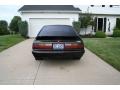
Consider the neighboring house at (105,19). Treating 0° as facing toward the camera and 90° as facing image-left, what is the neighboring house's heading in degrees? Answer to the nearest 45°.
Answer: approximately 0°

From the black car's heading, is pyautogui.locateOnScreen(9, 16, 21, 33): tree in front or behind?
in front

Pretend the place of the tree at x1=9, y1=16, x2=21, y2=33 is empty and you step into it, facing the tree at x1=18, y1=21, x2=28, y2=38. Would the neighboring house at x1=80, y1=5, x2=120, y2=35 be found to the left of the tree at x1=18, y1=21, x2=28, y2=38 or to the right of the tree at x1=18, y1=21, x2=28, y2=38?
left

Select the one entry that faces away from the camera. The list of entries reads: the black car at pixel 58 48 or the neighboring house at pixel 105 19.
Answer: the black car

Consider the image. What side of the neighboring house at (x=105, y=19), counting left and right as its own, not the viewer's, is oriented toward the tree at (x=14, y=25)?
right

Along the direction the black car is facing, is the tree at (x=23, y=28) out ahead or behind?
ahead

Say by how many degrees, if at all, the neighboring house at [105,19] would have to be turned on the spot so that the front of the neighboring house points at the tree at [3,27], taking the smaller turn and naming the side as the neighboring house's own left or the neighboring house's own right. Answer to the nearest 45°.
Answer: approximately 90° to the neighboring house's own right

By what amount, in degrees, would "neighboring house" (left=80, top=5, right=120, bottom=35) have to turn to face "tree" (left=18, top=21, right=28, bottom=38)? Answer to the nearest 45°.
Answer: approximately 45° to its right

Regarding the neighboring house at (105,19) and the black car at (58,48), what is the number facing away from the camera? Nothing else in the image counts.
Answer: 1

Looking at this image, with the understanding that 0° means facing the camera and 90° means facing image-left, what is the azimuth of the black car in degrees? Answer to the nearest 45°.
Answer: approximately 180°

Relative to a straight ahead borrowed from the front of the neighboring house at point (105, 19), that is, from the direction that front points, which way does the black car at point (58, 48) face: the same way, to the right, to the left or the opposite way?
the opposite way

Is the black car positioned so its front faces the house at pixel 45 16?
yes
